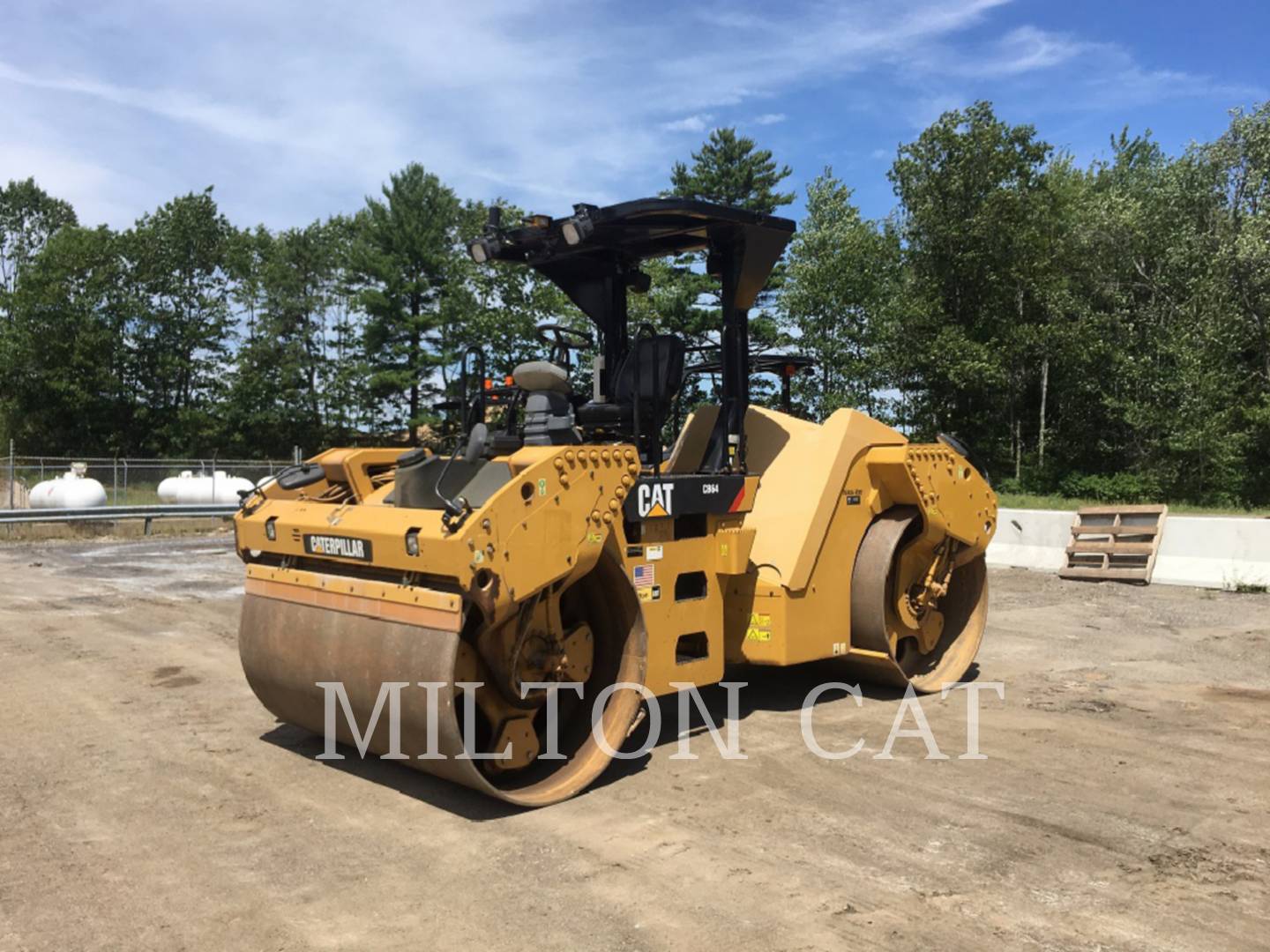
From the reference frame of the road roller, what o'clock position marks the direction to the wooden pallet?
The wooden pallet is roughly at 6 o'clock from the road roller.

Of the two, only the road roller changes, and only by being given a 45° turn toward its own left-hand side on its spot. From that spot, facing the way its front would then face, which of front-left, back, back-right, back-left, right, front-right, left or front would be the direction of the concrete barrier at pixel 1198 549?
back-left

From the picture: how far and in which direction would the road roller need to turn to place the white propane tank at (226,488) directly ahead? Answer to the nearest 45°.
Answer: approximately 90° to its right

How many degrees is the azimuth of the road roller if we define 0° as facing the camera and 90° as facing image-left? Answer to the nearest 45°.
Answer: approximately 45°

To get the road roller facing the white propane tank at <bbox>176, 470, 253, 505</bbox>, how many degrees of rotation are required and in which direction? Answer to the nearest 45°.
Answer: approximately 90° to its right

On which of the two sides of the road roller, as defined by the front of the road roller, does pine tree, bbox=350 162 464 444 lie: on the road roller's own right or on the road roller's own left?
on the road roller's own right
